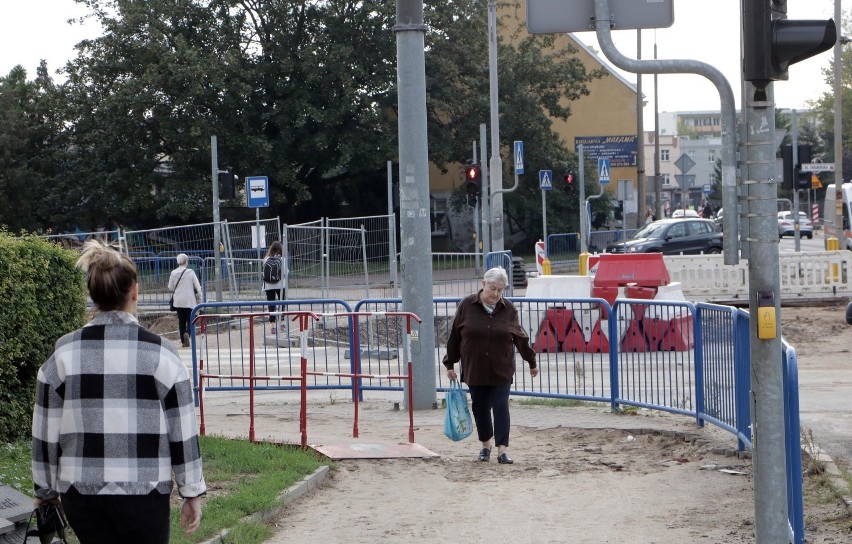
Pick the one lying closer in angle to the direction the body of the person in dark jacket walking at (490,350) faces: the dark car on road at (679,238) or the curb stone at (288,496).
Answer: the curb stone

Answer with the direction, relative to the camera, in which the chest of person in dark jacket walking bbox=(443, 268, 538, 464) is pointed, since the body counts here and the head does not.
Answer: toward the camera

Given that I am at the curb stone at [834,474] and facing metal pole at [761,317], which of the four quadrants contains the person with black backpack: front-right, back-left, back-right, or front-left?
back-right

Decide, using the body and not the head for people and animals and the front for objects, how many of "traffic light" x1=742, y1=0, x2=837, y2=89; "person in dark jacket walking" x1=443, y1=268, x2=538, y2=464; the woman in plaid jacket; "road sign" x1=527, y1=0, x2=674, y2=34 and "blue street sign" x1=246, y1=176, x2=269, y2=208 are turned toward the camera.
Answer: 2

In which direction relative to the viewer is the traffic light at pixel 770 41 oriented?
to the viewer's right

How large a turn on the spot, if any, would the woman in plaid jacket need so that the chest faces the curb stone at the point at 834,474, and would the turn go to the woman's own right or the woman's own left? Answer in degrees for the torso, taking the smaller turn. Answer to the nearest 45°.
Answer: approximately 45° to the woman's own right

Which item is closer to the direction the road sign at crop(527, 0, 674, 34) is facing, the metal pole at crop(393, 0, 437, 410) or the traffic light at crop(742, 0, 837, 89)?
the metal pole

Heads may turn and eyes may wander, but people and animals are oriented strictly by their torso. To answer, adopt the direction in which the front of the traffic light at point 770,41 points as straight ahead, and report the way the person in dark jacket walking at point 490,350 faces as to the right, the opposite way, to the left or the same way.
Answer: to the right

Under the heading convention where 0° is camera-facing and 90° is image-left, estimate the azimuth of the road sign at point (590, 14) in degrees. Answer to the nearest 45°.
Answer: approximately 180°

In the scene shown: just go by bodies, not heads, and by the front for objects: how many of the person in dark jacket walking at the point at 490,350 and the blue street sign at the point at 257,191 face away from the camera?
0

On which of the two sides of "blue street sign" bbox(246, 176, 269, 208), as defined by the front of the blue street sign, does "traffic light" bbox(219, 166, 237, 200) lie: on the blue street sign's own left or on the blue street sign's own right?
on the blue street sign's own right

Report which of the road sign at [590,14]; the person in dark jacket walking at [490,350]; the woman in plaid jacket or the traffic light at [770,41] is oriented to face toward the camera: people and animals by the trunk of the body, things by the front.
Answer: the person in dark jacket walking

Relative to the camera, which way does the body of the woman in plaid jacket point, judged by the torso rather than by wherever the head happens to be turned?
away from the camera
